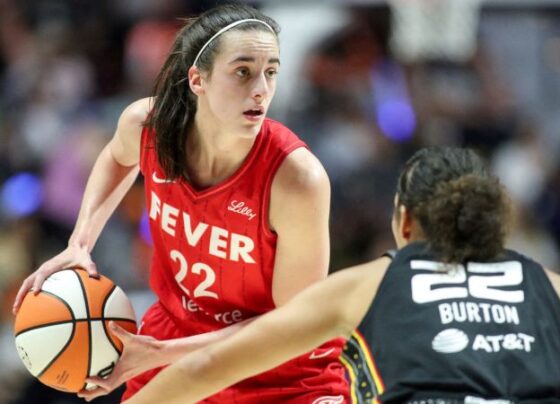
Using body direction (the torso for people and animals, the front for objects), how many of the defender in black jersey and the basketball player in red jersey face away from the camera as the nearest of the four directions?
1

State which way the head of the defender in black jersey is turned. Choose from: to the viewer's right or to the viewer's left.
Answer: to the viewer's left

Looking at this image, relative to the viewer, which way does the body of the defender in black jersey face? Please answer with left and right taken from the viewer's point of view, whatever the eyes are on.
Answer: facing away from the viewer

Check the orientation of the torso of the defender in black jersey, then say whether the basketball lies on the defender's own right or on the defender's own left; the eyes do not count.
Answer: on the defender's own left

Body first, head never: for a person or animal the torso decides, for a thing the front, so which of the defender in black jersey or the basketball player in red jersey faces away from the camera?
the defender in black jersey

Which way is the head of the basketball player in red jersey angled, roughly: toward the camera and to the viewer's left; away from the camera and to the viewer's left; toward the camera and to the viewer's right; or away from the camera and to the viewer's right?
toward the camera and to the viewer's right

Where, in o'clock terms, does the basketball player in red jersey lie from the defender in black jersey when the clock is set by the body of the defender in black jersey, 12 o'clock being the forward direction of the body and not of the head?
The basketball player in red jersey is roughly at 11 o'clock from the defender in black jersey.
